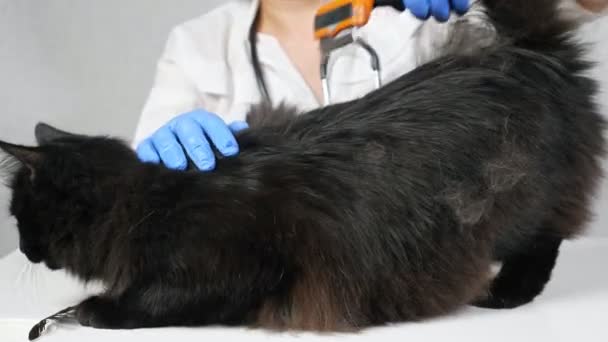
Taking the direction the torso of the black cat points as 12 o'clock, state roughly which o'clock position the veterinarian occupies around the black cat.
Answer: The veterinarian is roughly at 3 o'clock from the black cat.

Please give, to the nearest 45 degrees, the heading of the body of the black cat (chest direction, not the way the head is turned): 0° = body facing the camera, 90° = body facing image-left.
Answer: approximately 90°
